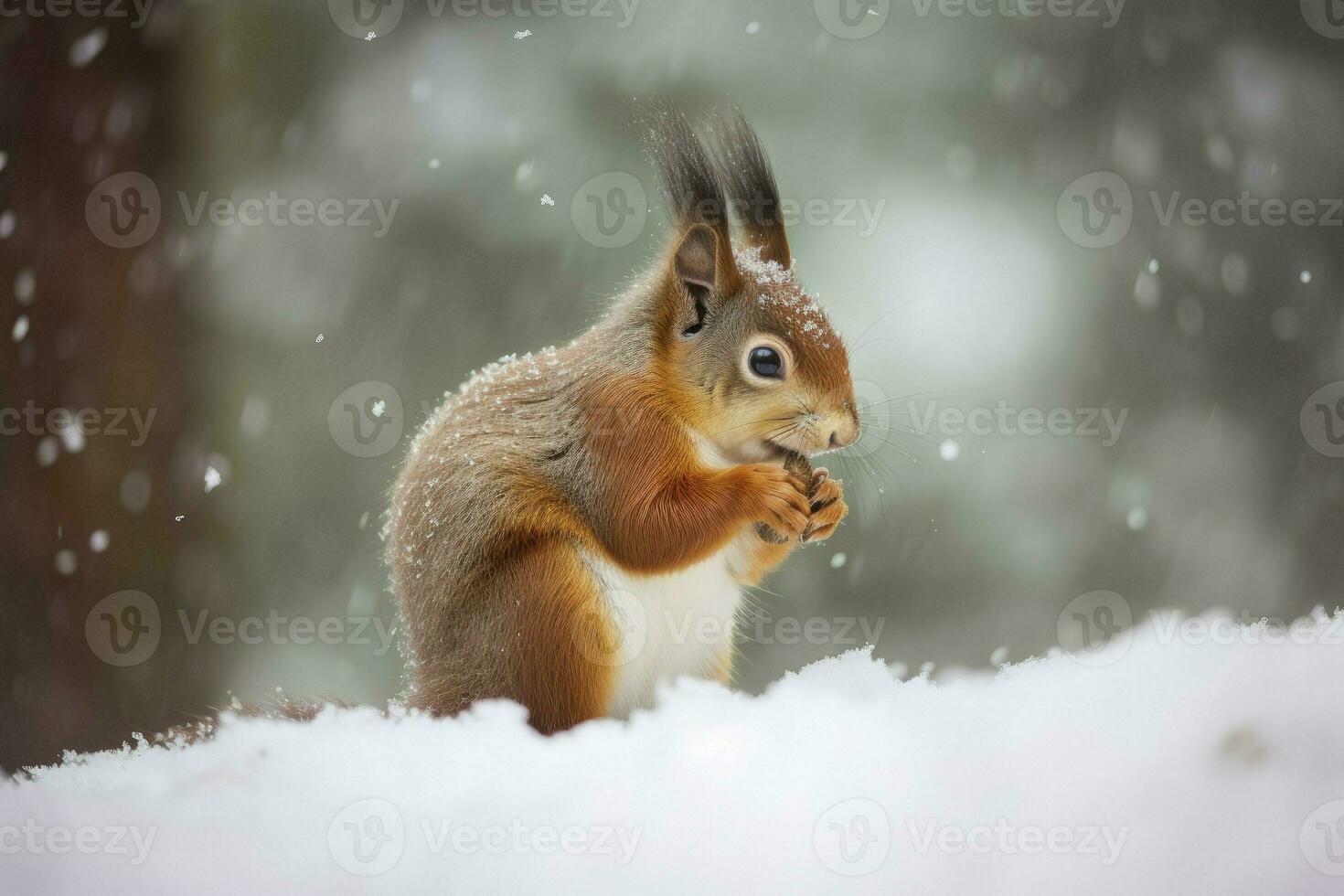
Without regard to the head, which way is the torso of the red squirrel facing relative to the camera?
to the viewer's right
